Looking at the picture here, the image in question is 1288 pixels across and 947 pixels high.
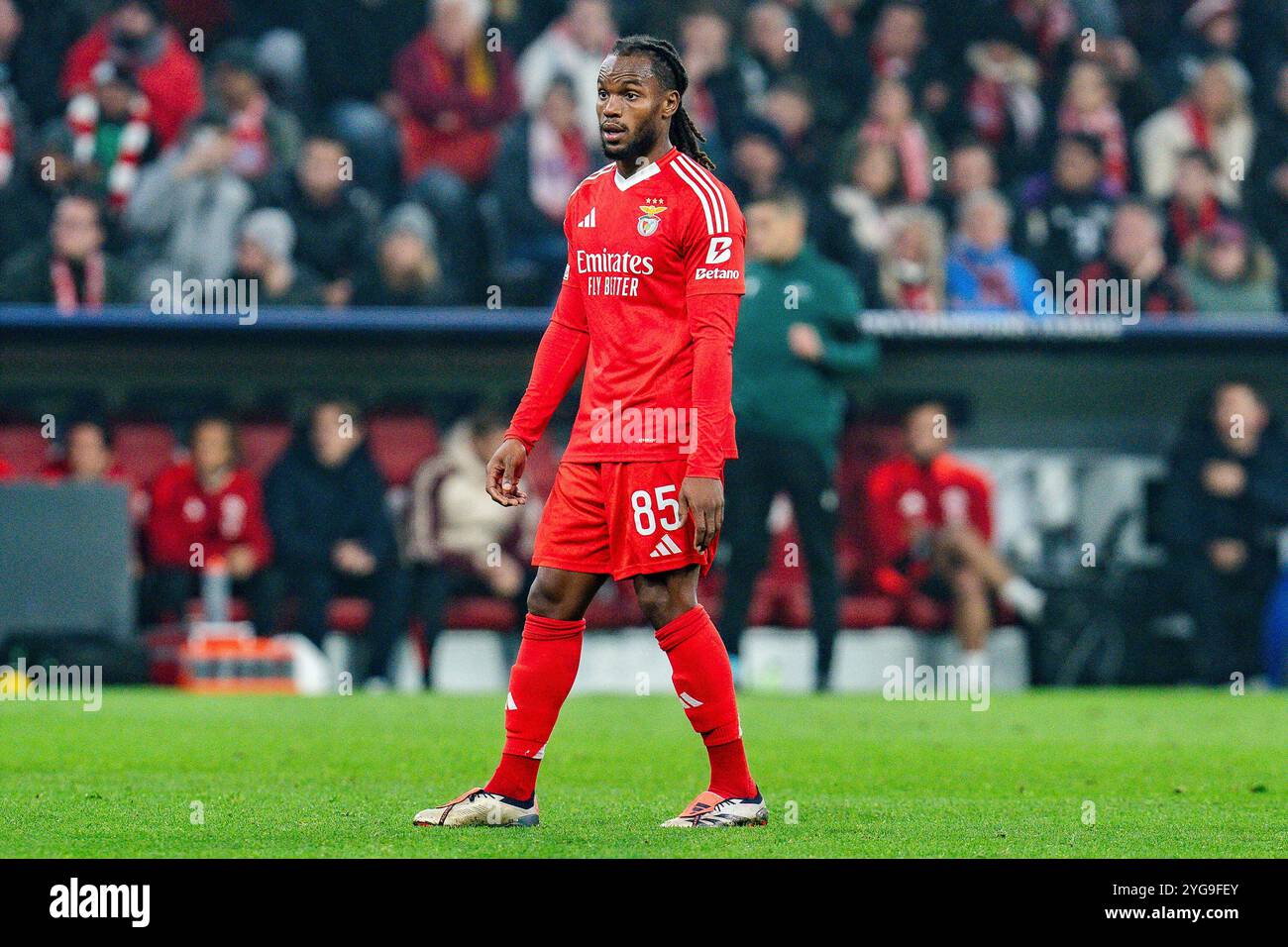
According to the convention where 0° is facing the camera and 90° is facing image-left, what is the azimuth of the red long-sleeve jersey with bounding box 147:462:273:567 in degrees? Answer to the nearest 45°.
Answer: approximately 0°

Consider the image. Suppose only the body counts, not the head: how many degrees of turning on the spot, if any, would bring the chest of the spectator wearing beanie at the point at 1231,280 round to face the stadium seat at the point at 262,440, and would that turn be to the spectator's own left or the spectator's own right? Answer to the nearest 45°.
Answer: approximately 90° to the spectator's own right

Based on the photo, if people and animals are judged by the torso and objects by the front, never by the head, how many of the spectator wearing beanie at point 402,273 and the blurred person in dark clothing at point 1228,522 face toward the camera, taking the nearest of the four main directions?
2

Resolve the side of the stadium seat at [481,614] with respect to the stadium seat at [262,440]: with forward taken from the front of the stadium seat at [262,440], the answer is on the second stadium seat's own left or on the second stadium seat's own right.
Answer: on the second stadium seat's own left

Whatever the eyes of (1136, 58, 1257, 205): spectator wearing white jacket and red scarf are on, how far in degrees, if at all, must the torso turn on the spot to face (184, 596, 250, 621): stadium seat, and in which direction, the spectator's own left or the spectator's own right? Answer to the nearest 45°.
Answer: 0° — they already face it

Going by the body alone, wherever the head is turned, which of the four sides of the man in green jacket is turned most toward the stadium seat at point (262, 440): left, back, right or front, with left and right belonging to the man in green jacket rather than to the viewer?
right
